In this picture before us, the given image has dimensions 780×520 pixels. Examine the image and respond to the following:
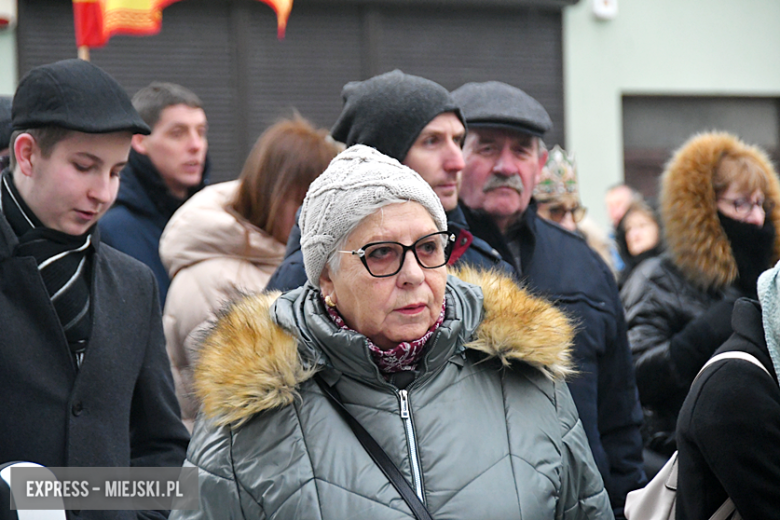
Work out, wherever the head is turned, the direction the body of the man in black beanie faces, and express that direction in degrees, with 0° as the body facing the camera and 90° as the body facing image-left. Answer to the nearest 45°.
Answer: approximately 315°

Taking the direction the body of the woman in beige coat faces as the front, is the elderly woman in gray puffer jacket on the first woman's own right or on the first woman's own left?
on the first woman's own right

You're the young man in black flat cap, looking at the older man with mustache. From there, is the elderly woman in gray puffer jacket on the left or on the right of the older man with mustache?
right

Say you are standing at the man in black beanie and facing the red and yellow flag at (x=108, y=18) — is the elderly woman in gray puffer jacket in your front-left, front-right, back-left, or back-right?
back-left

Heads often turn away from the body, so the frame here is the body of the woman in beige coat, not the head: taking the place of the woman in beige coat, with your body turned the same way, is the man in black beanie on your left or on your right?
on your right

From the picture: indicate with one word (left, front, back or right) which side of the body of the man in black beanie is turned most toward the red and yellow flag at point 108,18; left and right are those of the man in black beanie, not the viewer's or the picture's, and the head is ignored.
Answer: back

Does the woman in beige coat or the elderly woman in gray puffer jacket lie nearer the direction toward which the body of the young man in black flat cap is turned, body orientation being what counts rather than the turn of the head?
the elderly woman in gray puffer jacket

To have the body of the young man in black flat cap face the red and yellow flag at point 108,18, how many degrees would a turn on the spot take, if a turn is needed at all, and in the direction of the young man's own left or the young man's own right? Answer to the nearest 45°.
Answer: approximately 135° to the young man's own left

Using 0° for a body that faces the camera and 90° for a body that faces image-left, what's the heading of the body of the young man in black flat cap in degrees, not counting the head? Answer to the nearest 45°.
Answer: approximately 315°

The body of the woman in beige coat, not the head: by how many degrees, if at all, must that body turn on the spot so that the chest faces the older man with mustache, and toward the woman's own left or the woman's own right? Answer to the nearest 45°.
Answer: approximately 45° to the woman's own right

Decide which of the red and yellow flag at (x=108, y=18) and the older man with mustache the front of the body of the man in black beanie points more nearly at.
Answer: the older man with mustache
